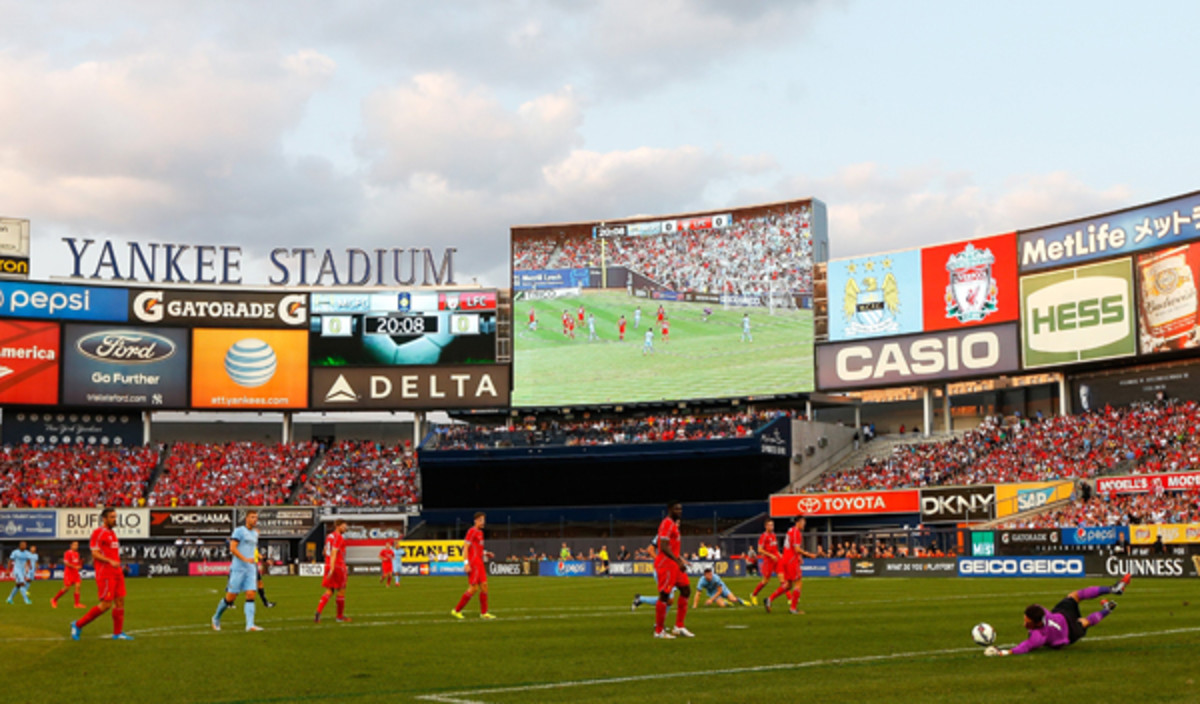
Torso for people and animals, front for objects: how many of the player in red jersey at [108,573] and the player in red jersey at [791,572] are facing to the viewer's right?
2

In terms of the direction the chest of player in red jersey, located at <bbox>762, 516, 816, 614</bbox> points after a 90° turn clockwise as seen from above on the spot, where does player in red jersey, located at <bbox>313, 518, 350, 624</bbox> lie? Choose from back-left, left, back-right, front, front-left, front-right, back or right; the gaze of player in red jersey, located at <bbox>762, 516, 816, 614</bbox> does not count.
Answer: right

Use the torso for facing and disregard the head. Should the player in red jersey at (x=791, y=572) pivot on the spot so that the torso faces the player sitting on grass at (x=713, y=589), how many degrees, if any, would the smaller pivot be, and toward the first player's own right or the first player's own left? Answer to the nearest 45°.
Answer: approximately 135° to the first player's own left

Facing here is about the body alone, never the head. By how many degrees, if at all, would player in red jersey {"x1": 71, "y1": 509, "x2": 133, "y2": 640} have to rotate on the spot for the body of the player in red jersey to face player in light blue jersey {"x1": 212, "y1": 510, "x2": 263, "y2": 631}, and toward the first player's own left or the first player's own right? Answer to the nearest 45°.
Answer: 0° — they already face them

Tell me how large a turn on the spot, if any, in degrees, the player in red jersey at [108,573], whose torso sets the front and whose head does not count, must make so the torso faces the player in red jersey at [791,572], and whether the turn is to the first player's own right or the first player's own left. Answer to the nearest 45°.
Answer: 0° — they already face them

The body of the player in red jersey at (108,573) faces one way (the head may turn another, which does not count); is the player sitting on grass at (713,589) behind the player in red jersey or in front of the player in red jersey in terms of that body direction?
in front

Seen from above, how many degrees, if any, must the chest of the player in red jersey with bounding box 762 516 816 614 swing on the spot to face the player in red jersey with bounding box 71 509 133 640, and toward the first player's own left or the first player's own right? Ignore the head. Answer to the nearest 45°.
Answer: approximately 135° to the first player's own right

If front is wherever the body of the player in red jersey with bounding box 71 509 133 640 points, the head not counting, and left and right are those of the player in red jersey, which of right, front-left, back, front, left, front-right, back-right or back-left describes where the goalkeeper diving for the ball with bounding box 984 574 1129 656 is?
front-right

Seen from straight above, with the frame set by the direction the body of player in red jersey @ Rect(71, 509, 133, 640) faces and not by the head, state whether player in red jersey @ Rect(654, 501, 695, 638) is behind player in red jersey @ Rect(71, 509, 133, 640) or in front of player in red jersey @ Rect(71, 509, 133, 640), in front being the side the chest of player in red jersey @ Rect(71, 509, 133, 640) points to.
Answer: in front

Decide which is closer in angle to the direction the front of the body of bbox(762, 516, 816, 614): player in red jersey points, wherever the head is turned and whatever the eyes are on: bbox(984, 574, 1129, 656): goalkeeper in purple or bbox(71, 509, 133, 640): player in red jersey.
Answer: the goalkeeper in purple

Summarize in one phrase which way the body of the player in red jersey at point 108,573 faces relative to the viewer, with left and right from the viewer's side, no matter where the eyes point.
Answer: facing to the right of the viewer

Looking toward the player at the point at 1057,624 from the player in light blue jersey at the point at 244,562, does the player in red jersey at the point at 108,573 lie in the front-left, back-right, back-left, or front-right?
back-right

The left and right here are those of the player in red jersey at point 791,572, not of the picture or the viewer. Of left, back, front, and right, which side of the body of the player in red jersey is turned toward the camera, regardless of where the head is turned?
right
